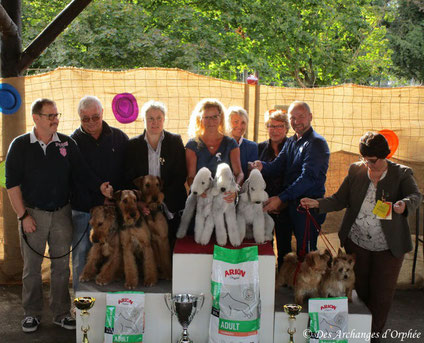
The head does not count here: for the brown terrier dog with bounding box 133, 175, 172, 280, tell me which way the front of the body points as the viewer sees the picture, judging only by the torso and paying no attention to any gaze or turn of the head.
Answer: toward the camera

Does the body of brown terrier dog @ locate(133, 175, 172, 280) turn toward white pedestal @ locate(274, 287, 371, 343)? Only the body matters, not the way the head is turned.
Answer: no

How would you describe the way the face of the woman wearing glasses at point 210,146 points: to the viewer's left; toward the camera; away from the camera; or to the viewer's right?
toward the camera

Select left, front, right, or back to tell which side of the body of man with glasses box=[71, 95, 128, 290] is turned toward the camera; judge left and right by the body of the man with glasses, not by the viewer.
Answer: front

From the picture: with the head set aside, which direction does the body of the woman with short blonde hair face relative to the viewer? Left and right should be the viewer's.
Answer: facing the viewer

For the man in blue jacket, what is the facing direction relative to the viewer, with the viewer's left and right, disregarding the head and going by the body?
facing the viewer and to the left of the viewer

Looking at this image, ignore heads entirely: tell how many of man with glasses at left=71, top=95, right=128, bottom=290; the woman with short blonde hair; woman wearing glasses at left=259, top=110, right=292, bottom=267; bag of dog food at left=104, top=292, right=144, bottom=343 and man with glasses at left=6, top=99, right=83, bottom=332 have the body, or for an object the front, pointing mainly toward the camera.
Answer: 5

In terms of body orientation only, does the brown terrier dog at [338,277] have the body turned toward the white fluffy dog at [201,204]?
no

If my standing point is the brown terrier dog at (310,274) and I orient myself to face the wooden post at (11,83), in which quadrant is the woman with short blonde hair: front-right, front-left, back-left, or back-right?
front-right

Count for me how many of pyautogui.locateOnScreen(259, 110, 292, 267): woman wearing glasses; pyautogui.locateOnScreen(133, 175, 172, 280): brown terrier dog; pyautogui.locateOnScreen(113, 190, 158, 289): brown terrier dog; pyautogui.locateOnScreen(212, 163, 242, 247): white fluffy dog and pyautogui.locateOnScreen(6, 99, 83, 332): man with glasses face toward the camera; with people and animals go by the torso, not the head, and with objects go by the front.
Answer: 5

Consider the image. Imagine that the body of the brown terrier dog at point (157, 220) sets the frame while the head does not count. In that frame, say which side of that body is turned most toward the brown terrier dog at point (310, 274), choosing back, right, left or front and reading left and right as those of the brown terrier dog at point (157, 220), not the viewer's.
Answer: left

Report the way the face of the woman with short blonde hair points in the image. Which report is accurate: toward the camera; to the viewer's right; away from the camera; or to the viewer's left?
toward the camera
